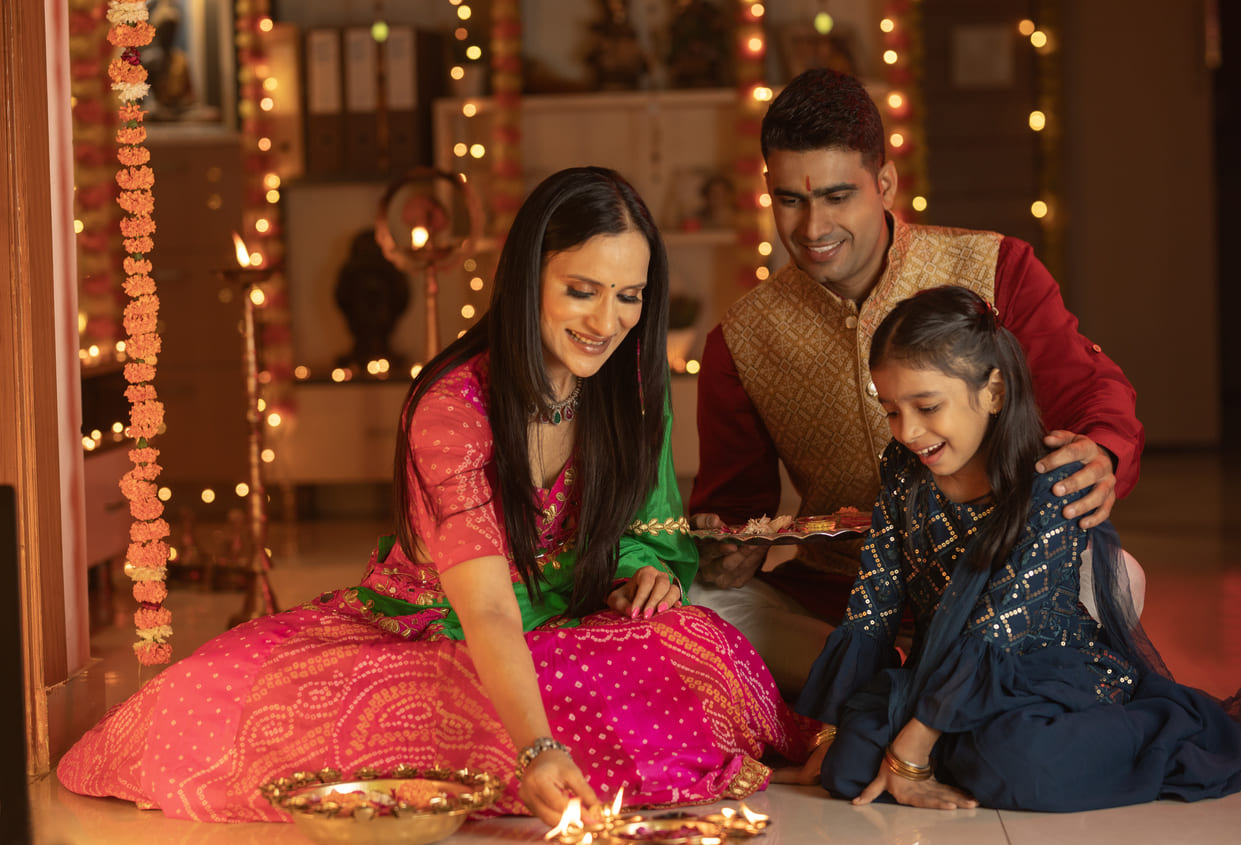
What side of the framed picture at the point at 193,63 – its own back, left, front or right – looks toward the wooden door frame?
front

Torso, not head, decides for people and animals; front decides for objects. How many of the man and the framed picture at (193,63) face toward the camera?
2

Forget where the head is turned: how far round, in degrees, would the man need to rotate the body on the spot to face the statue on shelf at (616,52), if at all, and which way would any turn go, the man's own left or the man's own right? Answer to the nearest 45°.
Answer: approximately 180°

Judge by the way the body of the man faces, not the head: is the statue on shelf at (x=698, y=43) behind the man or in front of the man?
behind

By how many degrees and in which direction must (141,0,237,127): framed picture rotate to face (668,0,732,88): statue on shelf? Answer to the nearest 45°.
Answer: approximately 90° to its left

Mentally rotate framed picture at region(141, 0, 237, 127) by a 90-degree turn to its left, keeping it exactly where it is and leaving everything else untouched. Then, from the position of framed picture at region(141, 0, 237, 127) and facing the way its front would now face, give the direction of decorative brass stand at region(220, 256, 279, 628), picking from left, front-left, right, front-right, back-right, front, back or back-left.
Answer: right

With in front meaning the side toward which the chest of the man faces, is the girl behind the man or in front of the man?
in front

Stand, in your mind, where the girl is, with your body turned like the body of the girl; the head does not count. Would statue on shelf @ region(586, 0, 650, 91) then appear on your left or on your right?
on your right

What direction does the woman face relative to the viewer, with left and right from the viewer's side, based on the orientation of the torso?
facing the viewer and to the right of the viewer

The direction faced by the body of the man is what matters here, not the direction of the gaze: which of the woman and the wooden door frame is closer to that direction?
the woman

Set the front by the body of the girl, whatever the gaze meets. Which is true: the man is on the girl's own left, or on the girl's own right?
on the girl's own right

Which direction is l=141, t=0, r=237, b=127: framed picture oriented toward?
toward the camera

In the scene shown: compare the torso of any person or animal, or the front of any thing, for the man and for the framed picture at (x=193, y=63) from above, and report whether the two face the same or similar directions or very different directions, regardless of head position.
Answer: same or similar directions

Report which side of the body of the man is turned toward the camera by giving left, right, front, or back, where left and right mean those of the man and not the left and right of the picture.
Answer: front

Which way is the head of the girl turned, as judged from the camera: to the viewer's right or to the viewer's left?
to the viewer's left

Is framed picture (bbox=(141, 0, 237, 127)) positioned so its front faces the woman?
yes

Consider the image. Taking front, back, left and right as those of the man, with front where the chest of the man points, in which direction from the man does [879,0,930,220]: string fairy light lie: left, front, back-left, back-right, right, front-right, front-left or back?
back

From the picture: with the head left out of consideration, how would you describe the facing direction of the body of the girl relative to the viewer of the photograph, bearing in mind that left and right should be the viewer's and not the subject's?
facing the viewer and to the left of the viewer
